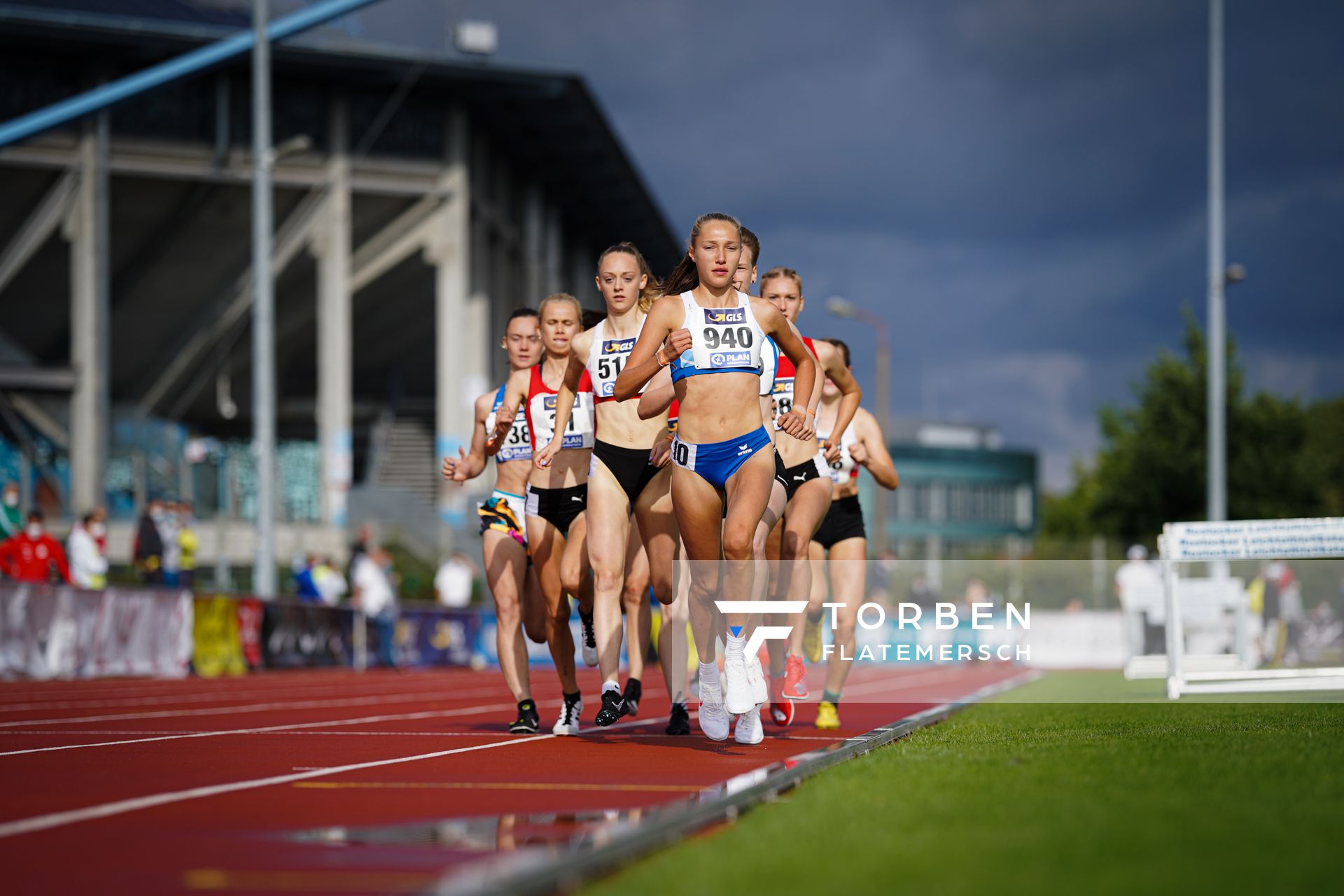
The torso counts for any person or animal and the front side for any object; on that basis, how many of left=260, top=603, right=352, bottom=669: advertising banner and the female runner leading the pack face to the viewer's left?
0

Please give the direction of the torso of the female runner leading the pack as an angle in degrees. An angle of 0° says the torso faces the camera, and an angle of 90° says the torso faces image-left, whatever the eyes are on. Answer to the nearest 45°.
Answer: approximately 0°

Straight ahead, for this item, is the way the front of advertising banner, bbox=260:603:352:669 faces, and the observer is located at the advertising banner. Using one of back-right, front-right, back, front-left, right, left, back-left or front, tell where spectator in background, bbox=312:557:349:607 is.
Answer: back-left

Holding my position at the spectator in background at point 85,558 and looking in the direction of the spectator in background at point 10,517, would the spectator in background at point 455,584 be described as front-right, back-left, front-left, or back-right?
back-right

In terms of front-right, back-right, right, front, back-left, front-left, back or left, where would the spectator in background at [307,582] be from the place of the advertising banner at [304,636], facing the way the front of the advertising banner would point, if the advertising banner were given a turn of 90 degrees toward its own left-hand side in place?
front-left

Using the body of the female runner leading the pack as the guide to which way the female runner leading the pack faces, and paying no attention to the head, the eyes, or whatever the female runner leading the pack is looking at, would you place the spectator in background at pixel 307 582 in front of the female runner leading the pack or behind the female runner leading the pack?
behind

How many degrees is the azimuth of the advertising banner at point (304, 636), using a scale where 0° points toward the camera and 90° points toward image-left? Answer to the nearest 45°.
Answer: approximately 315°
